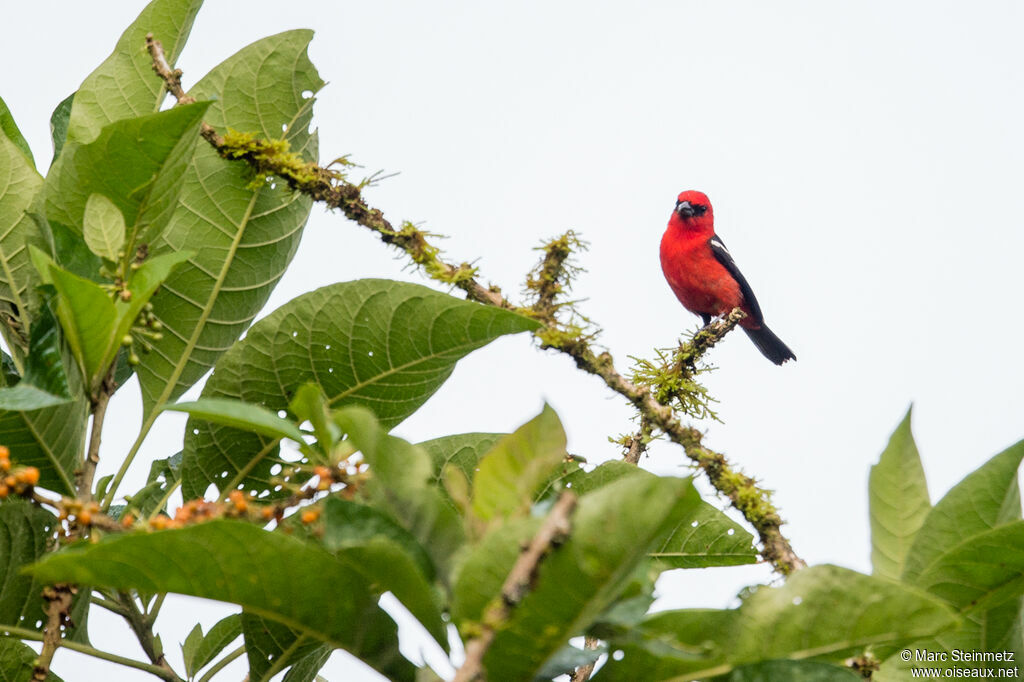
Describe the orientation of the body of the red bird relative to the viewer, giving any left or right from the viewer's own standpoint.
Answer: facing the viewer and to the left of the viewer
